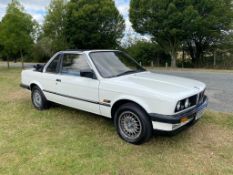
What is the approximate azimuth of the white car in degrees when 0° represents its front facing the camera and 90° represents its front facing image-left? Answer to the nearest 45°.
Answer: approximately 315°

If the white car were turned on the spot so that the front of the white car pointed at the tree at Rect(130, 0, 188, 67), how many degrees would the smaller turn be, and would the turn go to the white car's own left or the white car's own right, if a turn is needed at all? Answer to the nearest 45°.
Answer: approximately 135° to the white car's own left

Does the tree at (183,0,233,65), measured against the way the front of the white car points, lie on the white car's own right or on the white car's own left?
on the white car's own left

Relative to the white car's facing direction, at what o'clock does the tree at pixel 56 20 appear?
The tree is roughly at 7 o'clock from the white car.

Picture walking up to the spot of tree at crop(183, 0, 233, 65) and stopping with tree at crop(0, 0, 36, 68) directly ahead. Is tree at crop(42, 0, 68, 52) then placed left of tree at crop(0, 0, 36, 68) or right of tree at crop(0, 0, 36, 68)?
right

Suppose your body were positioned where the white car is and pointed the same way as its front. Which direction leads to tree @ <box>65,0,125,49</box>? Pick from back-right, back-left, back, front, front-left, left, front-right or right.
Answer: back-left
